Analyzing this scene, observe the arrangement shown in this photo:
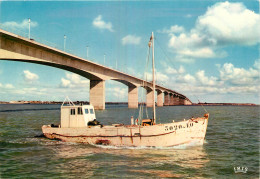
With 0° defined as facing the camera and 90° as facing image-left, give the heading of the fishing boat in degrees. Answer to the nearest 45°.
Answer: approximately 315°
